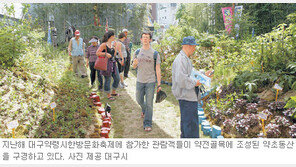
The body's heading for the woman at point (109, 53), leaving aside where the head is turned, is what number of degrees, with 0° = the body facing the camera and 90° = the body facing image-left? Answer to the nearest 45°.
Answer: approximately 315°

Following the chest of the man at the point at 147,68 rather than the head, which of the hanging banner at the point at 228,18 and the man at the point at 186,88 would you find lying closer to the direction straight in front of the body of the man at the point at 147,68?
the man
